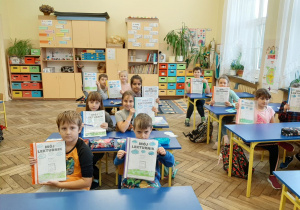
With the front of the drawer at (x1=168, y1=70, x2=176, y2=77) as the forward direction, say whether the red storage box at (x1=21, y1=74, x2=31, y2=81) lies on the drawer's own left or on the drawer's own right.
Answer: on the drawer's own right

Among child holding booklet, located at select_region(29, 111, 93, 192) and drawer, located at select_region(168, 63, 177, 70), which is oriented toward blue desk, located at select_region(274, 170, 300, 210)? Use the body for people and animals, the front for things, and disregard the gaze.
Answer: the drawer

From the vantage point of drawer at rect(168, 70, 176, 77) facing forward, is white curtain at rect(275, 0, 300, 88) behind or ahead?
ahead

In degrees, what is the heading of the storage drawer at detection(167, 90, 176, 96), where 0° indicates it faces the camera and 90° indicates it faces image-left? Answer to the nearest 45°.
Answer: approximately 0°
